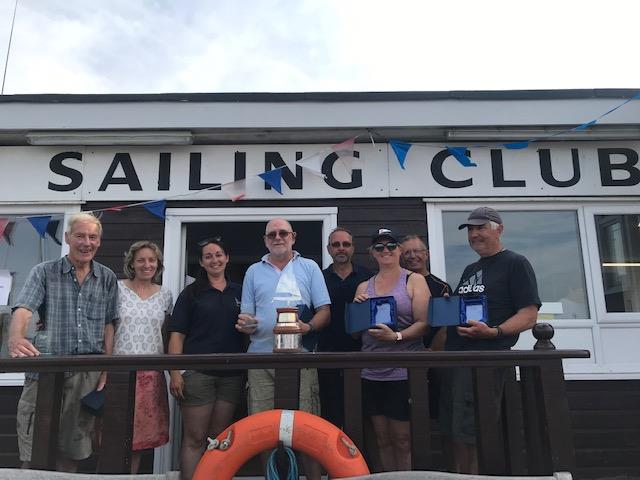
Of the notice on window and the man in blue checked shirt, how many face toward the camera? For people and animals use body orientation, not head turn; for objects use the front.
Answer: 2

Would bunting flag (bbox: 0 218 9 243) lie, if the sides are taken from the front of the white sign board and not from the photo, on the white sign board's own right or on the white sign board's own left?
on the white sign board's own right

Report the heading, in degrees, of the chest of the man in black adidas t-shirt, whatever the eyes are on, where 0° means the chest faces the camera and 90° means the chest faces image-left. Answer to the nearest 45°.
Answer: approximately 45°

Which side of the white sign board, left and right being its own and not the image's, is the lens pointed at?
front

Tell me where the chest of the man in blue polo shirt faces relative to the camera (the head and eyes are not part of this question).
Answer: toward the camera

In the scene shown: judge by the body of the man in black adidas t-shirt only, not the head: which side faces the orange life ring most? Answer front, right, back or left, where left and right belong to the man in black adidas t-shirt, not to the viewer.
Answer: front

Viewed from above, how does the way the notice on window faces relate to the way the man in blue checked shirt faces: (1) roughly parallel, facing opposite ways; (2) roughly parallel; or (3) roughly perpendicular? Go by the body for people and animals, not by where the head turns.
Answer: roughly parallel

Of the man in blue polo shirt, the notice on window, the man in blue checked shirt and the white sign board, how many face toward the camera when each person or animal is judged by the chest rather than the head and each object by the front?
4

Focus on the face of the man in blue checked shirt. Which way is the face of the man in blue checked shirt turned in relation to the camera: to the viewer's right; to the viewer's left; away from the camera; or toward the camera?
toward the camera

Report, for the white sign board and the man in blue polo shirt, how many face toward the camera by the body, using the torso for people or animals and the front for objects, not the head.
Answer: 2

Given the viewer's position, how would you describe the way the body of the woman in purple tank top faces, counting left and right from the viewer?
facing the viewer and to the left of the viewer

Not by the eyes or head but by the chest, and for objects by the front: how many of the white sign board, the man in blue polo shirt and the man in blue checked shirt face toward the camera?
3
